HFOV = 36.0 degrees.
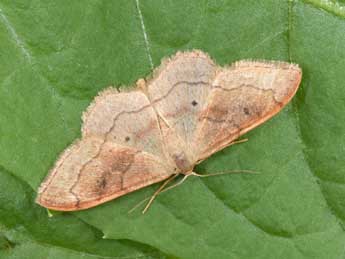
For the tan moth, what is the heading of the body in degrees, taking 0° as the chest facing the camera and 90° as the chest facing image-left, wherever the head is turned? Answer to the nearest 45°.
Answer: approximately 315°
